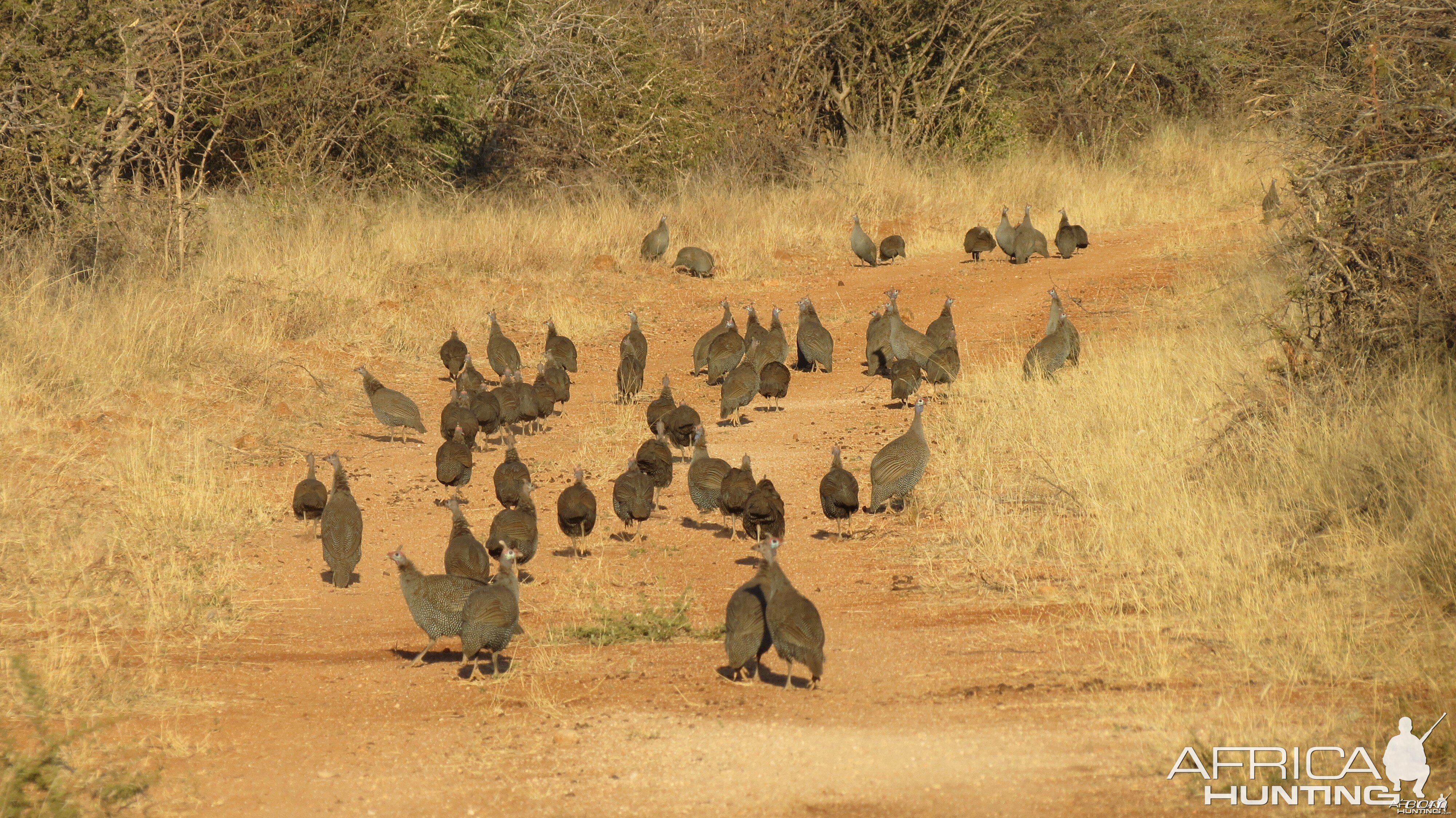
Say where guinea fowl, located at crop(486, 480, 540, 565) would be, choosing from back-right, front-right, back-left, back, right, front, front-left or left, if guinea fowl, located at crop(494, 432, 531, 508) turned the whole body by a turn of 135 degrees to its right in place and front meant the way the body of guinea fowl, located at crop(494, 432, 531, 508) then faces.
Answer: front-right

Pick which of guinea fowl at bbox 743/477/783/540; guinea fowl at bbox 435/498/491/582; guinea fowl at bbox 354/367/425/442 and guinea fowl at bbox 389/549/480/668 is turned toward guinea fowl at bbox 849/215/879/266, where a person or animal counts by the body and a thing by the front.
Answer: guinea fowl at bbox 743/477/783/540

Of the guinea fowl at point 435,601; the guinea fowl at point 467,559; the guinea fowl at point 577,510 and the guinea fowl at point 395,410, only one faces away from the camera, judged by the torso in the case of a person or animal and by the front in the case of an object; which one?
the guinea fowl at point 577,510

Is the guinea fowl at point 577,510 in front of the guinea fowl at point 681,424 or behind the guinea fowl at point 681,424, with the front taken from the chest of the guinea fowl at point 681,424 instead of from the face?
behind

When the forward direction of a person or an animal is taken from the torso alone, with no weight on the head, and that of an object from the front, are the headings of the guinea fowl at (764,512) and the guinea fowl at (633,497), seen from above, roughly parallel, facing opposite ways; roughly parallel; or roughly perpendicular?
roughly parallel

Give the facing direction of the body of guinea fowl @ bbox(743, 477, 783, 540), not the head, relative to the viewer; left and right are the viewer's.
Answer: facing away from the viewer

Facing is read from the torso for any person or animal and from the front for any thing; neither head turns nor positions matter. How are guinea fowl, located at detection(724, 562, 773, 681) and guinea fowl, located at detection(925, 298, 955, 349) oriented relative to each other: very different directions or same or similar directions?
same or similar directions

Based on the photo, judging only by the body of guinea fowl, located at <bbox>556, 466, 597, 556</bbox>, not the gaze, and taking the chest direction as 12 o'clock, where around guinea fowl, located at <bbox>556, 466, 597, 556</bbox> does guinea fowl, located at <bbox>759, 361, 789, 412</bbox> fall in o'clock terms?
guinea fowl, located at <bbox>759, 361, 789, 412</bbox> is roughly at 1 o'clock from guinea fowl, located at <bbox>556, 466, 597, 556</bbox>.

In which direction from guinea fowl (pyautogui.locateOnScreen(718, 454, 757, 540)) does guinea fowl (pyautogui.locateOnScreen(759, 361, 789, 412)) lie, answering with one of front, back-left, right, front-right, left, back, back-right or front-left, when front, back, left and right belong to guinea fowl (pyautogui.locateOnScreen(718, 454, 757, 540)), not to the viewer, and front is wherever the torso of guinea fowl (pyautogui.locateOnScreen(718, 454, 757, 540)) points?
front-left

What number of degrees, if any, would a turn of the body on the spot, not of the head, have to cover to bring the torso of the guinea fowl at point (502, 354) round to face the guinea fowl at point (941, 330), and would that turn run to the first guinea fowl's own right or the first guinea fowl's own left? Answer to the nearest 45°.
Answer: approximately 135° to the first guinea fowl's own right

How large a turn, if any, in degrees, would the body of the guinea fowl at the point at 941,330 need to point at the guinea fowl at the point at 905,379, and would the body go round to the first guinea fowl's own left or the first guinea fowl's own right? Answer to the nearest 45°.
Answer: approximately 135° to the first guinea fowl's own right

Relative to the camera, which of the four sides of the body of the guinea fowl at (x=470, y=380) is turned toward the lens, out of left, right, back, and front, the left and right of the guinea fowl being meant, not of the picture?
back

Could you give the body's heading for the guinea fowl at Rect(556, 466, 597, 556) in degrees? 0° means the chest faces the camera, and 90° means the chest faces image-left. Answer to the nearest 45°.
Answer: approximately 180°

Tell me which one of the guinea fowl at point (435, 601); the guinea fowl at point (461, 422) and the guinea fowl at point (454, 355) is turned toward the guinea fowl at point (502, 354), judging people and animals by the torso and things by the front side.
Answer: the guinea fowl at point (461, 422)

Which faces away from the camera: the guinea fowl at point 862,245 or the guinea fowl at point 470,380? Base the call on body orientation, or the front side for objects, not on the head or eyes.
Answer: the guinea fowl at point 470,380

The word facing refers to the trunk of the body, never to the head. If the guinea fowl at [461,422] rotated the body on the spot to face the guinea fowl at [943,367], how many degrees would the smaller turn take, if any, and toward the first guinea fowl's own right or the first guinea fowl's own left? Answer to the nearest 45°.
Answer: approximately 90° to the first guinea fowl's own right

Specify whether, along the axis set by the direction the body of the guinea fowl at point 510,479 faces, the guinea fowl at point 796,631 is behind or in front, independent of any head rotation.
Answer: behind

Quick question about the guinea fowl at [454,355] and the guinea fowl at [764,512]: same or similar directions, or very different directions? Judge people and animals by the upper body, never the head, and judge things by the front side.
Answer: same or similar directions

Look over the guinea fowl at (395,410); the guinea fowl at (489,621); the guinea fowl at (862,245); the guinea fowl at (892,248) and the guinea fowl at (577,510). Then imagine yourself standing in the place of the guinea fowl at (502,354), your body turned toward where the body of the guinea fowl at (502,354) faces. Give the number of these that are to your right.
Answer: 2
